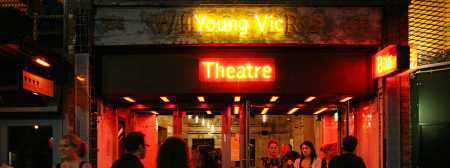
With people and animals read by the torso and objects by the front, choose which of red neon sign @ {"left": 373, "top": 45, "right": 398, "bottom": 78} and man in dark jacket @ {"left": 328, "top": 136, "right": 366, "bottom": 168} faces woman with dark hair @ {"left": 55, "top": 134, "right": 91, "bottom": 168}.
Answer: the red neon sign

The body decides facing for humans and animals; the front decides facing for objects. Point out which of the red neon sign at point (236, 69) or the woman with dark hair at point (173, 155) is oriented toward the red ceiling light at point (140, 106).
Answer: the woman with dark hair

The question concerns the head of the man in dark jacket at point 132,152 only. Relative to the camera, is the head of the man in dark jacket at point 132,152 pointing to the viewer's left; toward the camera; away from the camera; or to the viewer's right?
to the viewer's right

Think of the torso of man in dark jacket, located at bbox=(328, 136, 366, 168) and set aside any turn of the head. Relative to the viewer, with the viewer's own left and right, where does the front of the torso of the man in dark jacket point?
facing away from the viewer

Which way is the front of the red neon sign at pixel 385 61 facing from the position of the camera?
facing the viewer and to the left of the viewer

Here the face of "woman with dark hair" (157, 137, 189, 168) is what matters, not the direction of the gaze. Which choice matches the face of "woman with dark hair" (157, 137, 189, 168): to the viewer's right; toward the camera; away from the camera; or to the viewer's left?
away from the camera

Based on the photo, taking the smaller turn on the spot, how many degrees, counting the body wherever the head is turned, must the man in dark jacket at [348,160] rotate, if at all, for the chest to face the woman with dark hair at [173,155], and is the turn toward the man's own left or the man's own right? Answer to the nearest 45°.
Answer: approximately 135° to the man's own left

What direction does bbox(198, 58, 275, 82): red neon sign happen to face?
toward the camera

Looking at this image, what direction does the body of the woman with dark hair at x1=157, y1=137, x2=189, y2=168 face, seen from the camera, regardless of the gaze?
away from the camera

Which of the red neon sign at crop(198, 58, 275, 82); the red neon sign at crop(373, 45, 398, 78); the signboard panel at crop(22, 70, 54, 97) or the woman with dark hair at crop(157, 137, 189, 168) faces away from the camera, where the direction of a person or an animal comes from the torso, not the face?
the woman with dark hair

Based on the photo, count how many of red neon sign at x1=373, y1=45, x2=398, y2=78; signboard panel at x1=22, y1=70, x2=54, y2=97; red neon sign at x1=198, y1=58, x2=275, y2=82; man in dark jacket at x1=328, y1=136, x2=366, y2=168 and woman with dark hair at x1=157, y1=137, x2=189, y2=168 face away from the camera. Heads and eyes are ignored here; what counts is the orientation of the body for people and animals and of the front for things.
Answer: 2

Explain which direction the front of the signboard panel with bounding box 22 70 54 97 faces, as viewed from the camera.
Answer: facing the viewer and to the right of the viewer

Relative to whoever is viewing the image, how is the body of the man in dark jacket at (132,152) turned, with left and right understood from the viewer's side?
facing away from the viewer and to the right of the viewer

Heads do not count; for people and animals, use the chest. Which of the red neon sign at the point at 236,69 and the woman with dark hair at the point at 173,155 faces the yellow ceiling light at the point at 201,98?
the woman with dark hair
